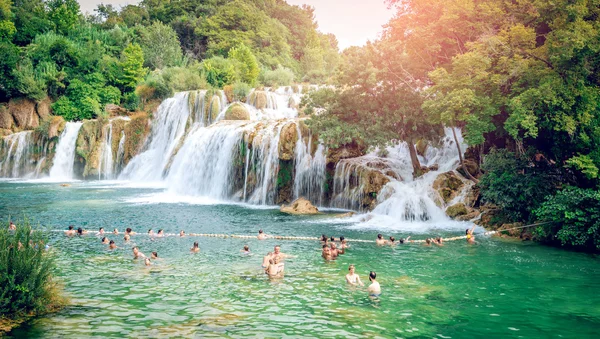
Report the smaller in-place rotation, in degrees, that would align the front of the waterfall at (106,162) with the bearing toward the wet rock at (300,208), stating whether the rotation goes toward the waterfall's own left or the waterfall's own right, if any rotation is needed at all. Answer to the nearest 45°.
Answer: approximately 45° to the waterfall's own left

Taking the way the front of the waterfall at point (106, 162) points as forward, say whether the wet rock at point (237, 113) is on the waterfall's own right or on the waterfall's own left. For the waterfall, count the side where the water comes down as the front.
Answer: on the waterfall's own left

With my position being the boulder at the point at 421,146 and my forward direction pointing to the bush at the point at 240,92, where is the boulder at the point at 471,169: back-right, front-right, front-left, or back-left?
back-left

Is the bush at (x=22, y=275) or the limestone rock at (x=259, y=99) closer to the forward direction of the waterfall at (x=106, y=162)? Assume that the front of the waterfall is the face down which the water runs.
the bush

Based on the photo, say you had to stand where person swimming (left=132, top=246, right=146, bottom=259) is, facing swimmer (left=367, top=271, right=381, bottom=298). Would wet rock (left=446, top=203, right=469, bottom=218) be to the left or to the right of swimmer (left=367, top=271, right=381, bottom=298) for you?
left

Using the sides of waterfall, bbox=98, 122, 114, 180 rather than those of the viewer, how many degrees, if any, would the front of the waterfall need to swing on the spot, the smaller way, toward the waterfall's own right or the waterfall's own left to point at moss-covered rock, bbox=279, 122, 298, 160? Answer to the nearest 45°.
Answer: approximately 45° to the waterfall's own left

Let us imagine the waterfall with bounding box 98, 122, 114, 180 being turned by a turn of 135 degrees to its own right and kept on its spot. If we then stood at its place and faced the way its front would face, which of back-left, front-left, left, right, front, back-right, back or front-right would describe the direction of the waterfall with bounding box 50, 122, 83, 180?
front

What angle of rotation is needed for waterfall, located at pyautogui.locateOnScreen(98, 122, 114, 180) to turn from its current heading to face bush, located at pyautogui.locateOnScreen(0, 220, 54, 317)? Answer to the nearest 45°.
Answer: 0° — it already faces it

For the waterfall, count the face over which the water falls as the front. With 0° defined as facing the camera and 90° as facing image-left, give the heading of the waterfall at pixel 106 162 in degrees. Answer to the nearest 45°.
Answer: approximately 0°

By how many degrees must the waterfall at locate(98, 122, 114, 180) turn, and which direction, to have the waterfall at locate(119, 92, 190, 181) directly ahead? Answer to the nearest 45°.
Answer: approximately 45° to its left

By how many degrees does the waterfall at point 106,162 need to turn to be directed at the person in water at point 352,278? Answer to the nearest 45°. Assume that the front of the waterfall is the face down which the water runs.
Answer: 0° — it already faces them

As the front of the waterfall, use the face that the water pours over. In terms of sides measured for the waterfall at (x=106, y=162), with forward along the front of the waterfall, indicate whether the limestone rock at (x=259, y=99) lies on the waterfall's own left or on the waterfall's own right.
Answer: on the waterfall's own left
